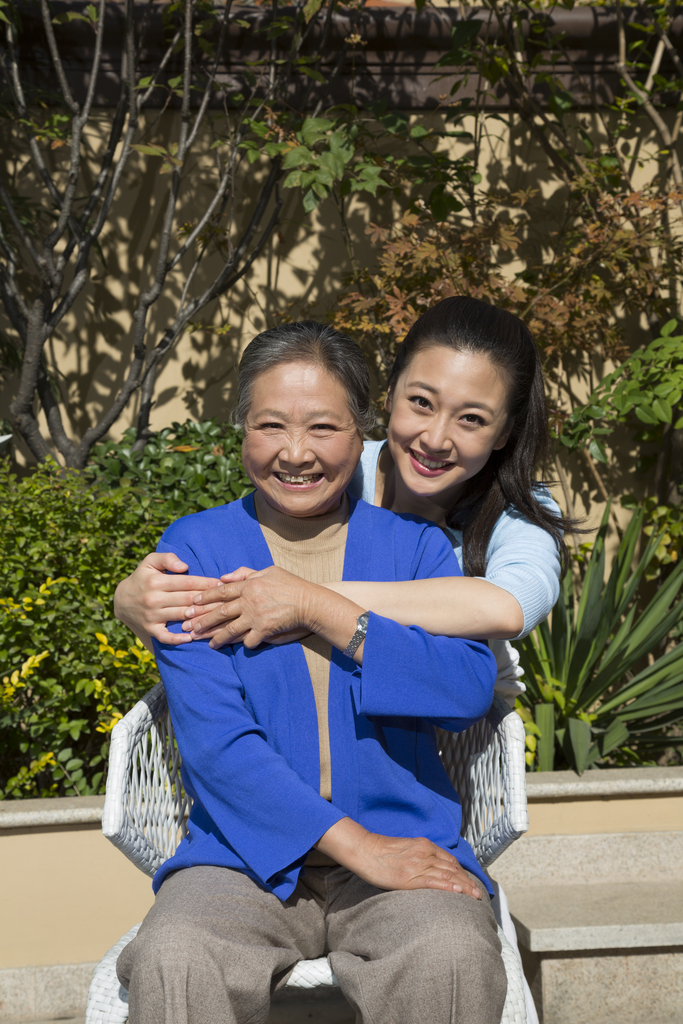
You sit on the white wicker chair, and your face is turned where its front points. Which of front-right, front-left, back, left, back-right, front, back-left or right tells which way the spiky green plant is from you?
back-left

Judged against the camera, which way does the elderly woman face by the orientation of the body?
toward the camera

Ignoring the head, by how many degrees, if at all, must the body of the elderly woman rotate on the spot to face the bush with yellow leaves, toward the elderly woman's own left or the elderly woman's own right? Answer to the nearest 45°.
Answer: approximately 135° to the elderly woman's own right

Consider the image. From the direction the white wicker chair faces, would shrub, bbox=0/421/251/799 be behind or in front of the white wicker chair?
behind

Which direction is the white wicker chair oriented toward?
toward the camera

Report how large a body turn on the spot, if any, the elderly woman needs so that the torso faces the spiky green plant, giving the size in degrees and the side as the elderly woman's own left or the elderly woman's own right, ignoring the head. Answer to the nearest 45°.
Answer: approximately 135° to the elderly woman's own left
